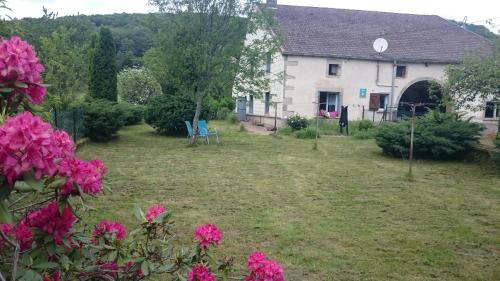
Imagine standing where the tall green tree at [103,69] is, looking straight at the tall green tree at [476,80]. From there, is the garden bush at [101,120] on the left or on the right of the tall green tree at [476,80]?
right

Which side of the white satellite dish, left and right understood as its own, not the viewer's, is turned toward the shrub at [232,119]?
right

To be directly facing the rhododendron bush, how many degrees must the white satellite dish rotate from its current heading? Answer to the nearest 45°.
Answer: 0° — it already faces it

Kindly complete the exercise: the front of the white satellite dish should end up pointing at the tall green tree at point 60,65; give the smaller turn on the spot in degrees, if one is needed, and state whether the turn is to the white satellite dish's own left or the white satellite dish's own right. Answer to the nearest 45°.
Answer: approximately 45° to the white satellite dish's own right

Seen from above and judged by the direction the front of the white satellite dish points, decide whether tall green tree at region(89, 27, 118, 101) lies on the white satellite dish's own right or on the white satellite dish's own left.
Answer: on the white satellite dish's own right

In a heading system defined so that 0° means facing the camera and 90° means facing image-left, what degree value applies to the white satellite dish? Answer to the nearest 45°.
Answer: approximately 0°

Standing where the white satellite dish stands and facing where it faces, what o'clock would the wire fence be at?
The wire fence is roughly at 1 o'clock from the white satellite dish.

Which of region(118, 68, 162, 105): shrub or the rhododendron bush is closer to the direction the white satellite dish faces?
the rhododendron bush
